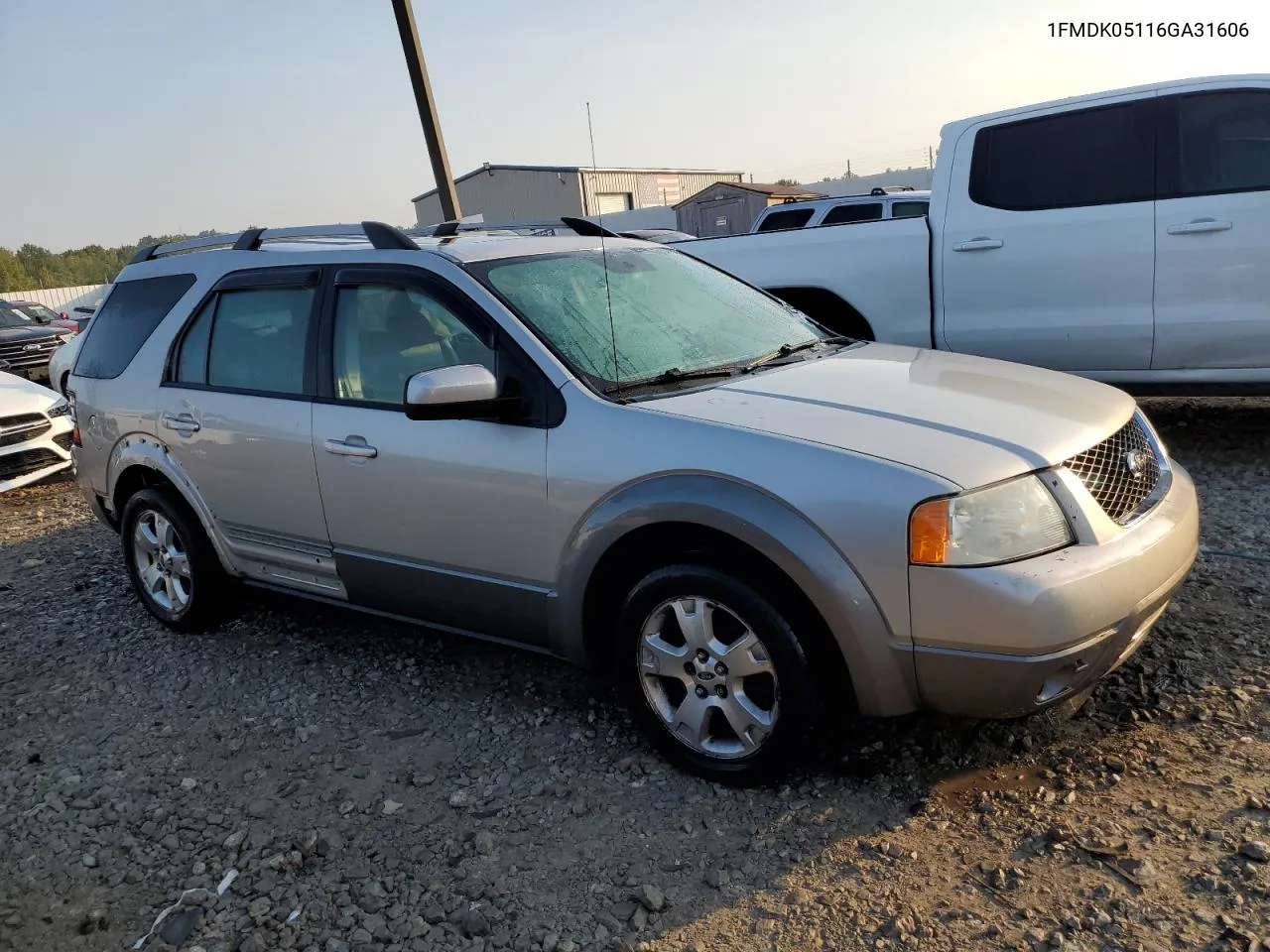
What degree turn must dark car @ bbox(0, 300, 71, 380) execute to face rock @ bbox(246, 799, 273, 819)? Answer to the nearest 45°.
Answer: approximately 45° to its right

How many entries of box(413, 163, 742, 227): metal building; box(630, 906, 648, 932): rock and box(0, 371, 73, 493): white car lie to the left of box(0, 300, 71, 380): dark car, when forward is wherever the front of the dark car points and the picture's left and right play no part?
1

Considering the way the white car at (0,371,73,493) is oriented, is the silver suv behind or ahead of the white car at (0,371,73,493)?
ahead

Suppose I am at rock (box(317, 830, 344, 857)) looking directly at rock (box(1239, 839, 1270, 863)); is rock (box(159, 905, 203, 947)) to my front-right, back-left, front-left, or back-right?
back-right

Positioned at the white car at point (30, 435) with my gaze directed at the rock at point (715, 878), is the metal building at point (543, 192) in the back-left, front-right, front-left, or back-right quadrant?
back-left

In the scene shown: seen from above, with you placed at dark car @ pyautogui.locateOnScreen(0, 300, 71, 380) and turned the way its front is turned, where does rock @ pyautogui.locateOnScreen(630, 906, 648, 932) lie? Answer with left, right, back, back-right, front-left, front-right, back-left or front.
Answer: front-right

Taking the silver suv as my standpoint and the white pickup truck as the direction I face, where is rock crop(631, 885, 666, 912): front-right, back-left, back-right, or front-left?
back-right

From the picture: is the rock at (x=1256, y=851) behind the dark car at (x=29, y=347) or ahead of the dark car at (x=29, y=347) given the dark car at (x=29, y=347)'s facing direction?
ahead

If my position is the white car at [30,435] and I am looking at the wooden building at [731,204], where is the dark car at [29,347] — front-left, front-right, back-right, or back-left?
front-left

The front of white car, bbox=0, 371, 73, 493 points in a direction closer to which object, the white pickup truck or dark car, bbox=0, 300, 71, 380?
the white pickup truck

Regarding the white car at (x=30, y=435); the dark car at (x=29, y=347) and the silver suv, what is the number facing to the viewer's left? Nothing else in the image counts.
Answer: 0

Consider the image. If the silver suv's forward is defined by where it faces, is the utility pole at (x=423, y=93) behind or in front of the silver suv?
behind

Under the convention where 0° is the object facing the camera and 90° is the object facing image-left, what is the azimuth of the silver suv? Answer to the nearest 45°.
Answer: approximately 315°

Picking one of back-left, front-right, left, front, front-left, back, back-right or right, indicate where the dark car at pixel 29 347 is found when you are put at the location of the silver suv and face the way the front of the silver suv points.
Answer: back

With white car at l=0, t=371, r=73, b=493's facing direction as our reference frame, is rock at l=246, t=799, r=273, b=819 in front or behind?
in front

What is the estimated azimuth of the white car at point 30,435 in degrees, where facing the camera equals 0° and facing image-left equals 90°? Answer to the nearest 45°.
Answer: approximately 315°
